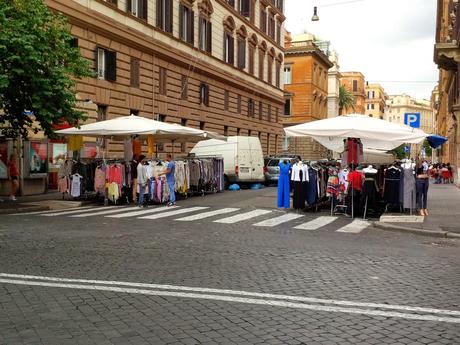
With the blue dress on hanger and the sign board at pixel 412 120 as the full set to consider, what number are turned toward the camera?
2

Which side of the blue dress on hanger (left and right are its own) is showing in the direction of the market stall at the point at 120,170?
right
